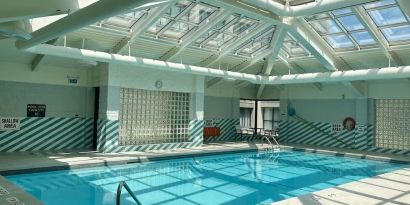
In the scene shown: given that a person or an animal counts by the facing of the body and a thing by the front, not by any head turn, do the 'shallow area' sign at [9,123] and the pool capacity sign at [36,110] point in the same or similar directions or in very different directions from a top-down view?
same or similar directions

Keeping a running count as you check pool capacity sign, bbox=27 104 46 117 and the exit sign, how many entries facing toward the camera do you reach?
2

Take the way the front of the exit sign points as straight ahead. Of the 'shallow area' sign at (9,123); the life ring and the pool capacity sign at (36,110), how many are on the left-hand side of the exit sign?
1

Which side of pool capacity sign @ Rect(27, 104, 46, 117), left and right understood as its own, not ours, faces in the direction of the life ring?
left

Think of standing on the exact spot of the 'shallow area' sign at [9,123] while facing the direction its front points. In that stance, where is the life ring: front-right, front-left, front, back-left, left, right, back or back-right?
left

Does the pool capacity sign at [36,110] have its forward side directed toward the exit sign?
no

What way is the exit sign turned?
toward the camera

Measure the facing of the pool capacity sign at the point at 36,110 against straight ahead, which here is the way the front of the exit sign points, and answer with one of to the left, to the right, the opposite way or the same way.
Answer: the same way

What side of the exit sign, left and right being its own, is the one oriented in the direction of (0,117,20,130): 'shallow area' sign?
right

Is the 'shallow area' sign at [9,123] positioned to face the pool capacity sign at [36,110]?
no

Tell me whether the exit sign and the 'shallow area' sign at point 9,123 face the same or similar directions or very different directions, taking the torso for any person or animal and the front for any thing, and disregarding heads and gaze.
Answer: same or similar directions

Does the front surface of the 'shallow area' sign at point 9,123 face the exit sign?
no

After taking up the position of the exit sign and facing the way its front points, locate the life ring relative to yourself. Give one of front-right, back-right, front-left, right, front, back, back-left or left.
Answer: left

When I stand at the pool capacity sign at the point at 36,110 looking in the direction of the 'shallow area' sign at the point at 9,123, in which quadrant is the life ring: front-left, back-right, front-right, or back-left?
back-left

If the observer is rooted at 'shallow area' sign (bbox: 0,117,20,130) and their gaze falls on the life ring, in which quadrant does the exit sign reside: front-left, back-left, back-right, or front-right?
front-left

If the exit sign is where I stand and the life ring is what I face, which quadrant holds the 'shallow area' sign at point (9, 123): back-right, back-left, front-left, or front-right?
back-right
